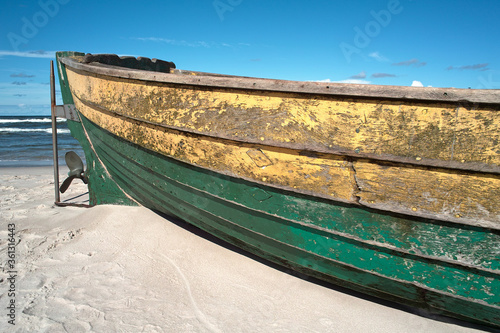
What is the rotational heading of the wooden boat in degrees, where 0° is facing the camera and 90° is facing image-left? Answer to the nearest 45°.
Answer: approximately 315°
